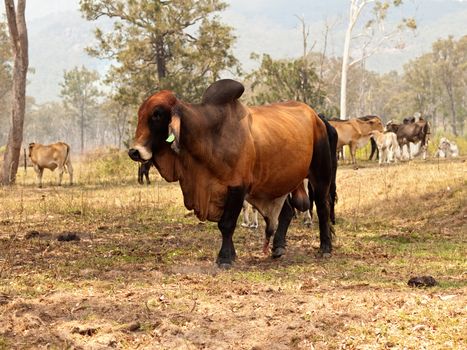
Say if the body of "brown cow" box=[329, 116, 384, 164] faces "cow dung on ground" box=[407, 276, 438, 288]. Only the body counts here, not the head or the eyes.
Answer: no

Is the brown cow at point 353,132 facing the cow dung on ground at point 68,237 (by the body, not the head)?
no

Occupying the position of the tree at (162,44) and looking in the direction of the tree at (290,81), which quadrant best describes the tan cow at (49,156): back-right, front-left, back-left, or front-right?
back-right

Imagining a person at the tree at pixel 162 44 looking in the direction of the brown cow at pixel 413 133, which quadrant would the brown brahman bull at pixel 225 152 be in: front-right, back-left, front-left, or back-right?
front-right
